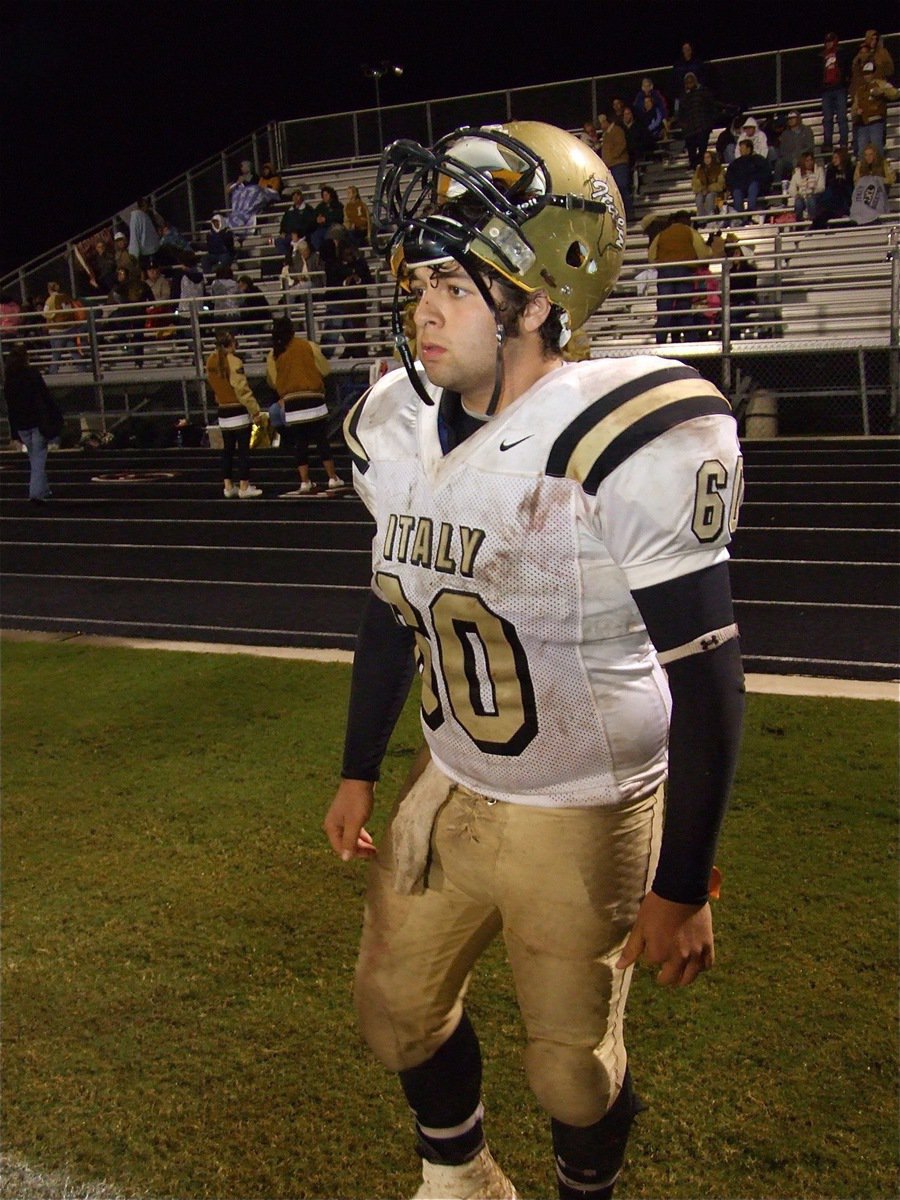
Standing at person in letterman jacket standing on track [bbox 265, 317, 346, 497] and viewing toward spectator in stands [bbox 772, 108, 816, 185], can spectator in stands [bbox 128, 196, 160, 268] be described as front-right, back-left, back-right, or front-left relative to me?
front-left

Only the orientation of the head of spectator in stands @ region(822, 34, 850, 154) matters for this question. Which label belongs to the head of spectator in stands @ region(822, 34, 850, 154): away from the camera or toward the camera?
toward the camera

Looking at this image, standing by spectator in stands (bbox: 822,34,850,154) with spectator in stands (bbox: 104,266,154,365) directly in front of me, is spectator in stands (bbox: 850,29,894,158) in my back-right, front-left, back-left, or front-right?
back-left

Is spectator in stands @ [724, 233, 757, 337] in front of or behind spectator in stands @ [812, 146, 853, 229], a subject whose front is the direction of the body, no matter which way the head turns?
in front

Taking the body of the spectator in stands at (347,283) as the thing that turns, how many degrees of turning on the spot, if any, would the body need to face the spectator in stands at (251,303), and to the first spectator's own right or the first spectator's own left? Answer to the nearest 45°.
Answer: approximately 135° to the first spectator's own right

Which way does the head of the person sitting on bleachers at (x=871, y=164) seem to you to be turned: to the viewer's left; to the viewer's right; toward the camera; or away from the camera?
toward the camera

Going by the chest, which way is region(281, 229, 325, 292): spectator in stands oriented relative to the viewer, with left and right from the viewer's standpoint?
facing the viewer

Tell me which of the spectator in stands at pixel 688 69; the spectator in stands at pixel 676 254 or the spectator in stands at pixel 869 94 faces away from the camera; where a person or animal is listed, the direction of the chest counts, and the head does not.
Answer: the spectator in stands at pixel 676 254

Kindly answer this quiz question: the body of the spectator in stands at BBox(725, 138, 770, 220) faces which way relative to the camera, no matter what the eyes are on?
toward the camera

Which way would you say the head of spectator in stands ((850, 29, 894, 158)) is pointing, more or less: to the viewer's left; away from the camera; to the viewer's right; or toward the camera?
toward the camera

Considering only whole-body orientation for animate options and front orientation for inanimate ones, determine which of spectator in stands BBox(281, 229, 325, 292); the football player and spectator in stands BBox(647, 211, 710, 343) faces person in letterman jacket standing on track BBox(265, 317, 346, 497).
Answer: spectator in stands BBox(281, 229, 325, 292)

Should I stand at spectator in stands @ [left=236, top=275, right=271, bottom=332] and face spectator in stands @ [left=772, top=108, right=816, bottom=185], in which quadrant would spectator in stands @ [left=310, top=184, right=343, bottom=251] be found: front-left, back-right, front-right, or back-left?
front-left

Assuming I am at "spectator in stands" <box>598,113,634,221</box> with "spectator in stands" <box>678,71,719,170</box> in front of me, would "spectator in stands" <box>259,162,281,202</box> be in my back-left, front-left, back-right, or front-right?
back-left

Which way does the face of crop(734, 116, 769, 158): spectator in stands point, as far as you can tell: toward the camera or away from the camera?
toward the camera

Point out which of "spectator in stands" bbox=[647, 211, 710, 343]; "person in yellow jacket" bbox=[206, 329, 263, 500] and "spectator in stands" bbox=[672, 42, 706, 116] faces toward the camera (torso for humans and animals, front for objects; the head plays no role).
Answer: "spectator in stands" bbox=[672, 42, 706, 116]

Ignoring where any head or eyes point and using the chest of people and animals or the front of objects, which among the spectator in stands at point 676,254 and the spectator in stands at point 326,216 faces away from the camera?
the spectator in stands at point 676,254

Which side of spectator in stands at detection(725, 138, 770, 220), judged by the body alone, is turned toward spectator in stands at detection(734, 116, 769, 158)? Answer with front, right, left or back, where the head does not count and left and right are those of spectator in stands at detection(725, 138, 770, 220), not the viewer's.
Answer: back
